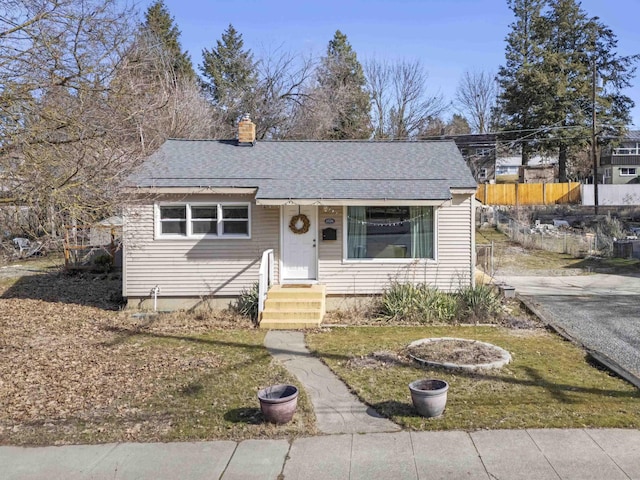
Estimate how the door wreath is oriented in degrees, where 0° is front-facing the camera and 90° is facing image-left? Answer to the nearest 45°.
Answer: approximately 0°

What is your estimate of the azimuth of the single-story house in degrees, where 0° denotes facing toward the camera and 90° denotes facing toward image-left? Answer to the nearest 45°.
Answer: approximately 0°

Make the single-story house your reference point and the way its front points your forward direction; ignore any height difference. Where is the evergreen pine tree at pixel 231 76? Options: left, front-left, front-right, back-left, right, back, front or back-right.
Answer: back

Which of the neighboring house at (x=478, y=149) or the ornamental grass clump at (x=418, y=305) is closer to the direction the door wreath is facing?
the ornamental grass clump

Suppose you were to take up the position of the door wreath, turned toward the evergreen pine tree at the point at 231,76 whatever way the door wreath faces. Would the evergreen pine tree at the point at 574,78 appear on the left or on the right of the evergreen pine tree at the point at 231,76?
right

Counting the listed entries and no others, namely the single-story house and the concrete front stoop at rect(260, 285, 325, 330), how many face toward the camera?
2

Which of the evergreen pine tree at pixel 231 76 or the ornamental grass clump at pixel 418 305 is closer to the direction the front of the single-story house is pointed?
the ornamental grass clump

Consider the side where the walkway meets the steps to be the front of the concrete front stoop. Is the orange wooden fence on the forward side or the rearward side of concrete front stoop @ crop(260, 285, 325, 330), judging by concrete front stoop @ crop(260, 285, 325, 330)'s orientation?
on the rearward side

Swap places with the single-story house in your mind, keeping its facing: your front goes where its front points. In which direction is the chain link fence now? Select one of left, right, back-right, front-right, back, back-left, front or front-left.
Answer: back-left

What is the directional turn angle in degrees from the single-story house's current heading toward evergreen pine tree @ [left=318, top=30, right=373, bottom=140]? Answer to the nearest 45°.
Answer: approximately 180°

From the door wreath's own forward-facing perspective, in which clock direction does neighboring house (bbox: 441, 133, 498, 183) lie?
The neighboring house is roughly at 7 o'clock from the door wreath.
